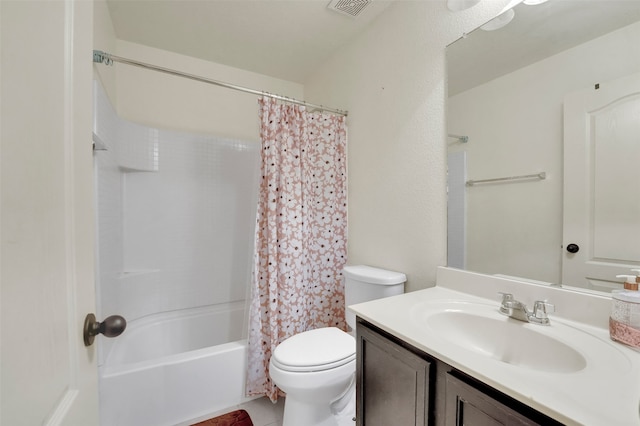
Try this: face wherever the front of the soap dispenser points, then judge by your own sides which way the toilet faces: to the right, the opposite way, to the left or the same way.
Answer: to the left

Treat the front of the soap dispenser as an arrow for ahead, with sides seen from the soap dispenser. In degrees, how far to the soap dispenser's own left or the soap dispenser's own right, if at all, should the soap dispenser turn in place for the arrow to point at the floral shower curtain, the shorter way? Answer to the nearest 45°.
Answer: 0° — it already faces it

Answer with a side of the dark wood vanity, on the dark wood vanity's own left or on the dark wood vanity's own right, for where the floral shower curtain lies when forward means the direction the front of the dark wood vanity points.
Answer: on the dark wood vanity's own right

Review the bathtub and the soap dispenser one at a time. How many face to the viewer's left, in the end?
1

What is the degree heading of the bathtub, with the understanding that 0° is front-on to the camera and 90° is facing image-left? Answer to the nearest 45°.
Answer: approximately 315°

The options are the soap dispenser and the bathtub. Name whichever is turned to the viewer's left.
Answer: the soap dispenser

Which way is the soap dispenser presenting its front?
to the viewer's left

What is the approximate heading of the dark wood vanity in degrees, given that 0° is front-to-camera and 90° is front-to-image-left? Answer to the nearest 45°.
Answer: approximately 45°

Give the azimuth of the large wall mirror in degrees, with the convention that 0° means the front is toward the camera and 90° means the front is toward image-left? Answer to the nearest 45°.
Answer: approximately 45°

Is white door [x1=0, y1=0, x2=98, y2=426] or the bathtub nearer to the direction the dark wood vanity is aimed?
the white door

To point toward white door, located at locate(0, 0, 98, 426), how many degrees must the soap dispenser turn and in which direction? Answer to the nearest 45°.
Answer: approximately 45° to its left
